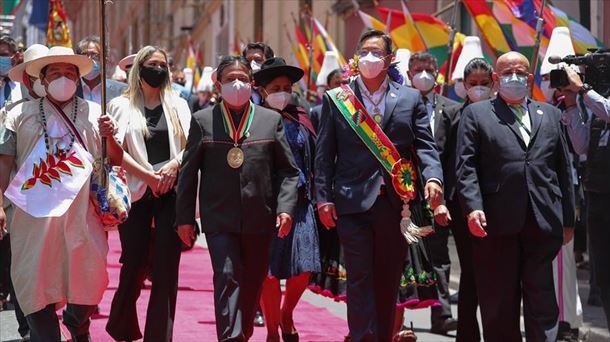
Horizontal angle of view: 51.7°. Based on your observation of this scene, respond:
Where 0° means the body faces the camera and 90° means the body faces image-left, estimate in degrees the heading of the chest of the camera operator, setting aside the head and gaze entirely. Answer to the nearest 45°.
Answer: approximately 90°

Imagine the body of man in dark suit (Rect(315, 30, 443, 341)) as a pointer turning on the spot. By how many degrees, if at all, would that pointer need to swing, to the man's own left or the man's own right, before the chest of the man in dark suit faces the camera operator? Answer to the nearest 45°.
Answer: approximately 135° to the man's own left

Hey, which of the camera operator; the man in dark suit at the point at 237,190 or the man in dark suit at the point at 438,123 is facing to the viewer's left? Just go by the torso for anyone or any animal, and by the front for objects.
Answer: the camera operator

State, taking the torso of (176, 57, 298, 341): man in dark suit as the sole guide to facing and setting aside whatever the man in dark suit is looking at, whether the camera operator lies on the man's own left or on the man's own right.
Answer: on the man's own left

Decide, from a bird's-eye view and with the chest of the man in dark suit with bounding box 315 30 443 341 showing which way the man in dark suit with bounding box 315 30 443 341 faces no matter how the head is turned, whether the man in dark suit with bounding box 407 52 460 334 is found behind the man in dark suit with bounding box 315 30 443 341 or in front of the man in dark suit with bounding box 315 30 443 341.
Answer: behind

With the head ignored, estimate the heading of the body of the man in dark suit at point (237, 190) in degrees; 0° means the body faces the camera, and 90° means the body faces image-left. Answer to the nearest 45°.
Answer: approximately 0°
